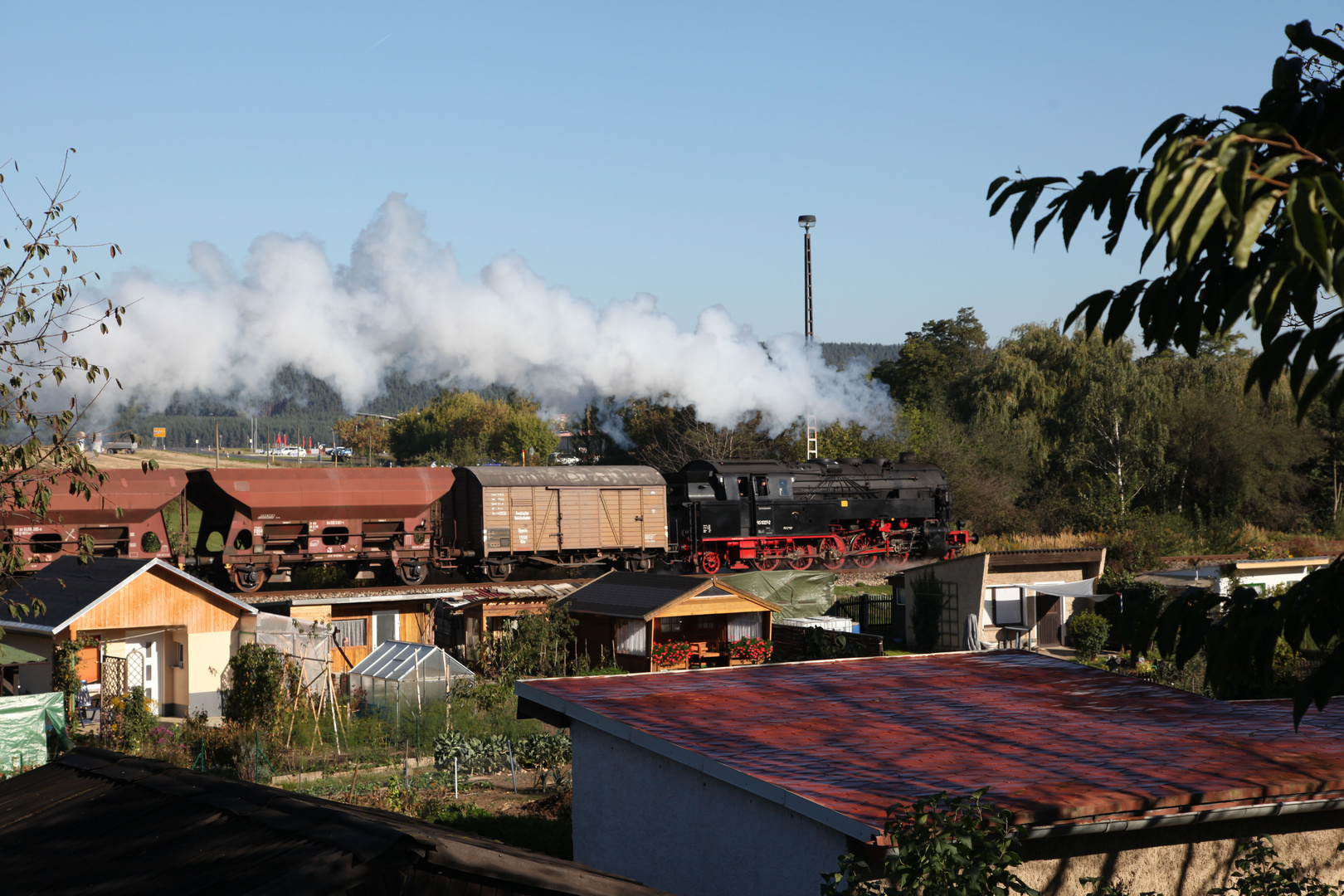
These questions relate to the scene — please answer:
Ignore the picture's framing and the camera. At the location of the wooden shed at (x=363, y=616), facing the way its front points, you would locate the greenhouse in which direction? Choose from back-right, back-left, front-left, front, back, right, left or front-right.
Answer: front

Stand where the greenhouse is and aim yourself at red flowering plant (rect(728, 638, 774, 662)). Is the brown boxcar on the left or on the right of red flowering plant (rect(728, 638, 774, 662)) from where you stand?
left

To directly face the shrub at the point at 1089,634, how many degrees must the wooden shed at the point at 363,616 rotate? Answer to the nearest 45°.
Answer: approximately 90° to its left

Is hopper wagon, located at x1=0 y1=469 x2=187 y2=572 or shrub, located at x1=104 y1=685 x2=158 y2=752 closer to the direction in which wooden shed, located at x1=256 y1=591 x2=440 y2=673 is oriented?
the shrub

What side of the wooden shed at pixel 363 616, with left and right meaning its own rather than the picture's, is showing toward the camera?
front

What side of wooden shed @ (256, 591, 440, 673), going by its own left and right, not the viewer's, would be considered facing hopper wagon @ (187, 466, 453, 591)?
back

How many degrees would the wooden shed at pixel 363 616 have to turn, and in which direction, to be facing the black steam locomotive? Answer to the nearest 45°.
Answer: approximately 135° to its left

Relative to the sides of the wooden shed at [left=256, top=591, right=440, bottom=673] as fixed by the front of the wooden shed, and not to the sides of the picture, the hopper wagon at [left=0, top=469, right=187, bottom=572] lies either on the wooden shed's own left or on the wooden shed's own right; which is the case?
on the wooden shed's own right

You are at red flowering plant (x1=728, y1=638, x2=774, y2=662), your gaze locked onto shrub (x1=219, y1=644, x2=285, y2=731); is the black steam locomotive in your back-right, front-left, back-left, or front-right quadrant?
back-right

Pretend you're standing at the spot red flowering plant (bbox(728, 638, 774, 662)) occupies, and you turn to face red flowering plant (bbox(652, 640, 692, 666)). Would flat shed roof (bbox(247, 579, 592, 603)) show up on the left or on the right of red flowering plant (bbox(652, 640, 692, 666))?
right

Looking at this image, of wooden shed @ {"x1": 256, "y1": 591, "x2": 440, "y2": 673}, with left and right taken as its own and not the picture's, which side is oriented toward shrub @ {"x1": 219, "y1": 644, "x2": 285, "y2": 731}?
front

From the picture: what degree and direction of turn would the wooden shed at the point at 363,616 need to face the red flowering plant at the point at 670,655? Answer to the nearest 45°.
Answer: approximately 45° to its left

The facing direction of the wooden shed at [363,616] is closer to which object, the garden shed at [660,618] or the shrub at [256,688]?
the shrub

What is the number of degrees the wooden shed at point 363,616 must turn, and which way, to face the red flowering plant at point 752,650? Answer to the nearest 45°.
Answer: approximately 45° to its left
